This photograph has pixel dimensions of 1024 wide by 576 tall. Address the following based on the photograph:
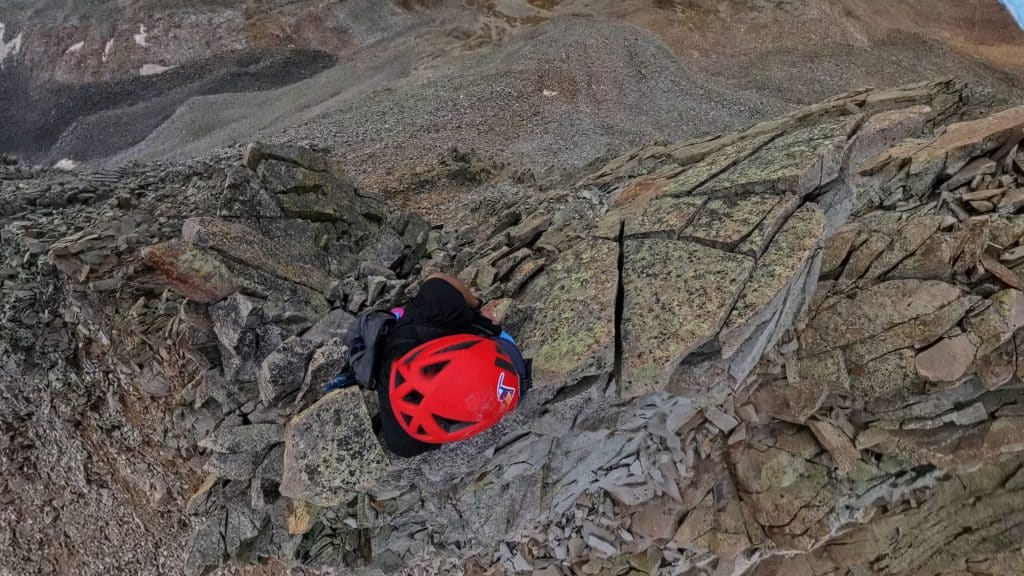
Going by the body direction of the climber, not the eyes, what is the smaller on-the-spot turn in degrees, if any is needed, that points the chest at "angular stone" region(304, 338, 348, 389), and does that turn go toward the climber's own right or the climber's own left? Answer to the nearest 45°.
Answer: approximately 135° to the climber's own left

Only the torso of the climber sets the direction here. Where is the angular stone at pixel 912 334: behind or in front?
in front

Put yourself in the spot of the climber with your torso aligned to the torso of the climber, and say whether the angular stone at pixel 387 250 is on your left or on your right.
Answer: on your left

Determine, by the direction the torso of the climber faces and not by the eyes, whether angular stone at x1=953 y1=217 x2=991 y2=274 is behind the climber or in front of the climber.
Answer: in front

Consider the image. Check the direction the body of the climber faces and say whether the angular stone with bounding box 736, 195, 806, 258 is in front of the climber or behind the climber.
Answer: in front
